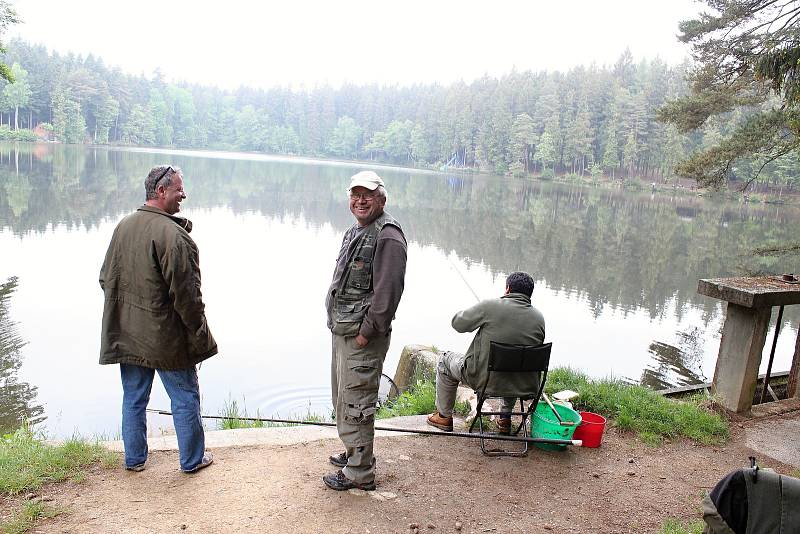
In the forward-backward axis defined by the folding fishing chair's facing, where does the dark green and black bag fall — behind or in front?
behind

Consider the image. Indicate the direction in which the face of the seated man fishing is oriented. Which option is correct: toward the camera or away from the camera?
away from the camera

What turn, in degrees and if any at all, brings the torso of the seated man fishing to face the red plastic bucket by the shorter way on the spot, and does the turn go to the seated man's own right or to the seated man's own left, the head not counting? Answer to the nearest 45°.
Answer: approximately 135° to the seated man's own right

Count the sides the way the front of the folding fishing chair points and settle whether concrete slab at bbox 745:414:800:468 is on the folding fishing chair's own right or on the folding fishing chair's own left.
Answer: on the folding fishing chair's own right

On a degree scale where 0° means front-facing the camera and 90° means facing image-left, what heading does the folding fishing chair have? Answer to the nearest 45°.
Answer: approximately 135°

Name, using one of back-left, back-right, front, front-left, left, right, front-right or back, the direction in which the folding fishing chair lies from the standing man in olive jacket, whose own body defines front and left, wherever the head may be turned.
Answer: front-right

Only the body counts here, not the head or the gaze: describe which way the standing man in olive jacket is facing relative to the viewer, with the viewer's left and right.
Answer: facing away from the viewer and to the right of the viewer

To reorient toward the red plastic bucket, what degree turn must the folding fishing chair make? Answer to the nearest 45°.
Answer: approximately 90° to its right

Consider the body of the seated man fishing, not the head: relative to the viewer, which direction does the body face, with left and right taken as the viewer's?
facing away from the viewer and to the left of the viewer

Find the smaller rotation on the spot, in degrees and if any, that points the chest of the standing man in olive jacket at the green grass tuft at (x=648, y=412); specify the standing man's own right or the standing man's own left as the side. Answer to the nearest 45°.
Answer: approximately 45° to the standing man's own right

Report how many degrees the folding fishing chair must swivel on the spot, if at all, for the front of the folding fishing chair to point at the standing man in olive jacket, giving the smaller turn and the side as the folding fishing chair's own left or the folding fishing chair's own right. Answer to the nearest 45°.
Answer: approximately 90° to the folding fishing chair's own left

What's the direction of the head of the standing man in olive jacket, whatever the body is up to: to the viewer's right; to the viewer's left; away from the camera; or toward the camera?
to the viewer's right

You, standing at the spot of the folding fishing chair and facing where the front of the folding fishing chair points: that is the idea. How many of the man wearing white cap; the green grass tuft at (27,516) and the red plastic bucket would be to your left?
2
